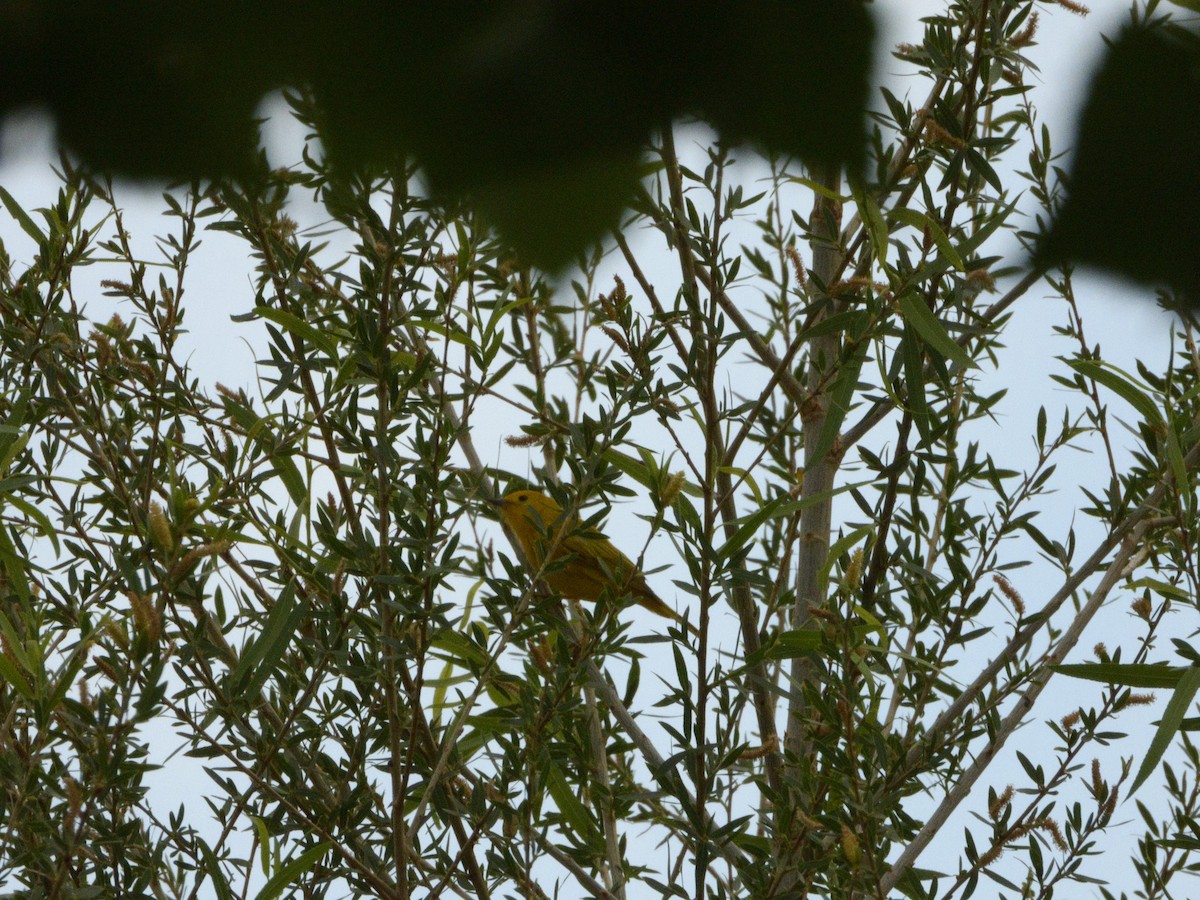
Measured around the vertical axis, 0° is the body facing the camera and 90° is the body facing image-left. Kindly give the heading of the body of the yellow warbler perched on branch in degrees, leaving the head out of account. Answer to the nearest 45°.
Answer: approximately 90°
